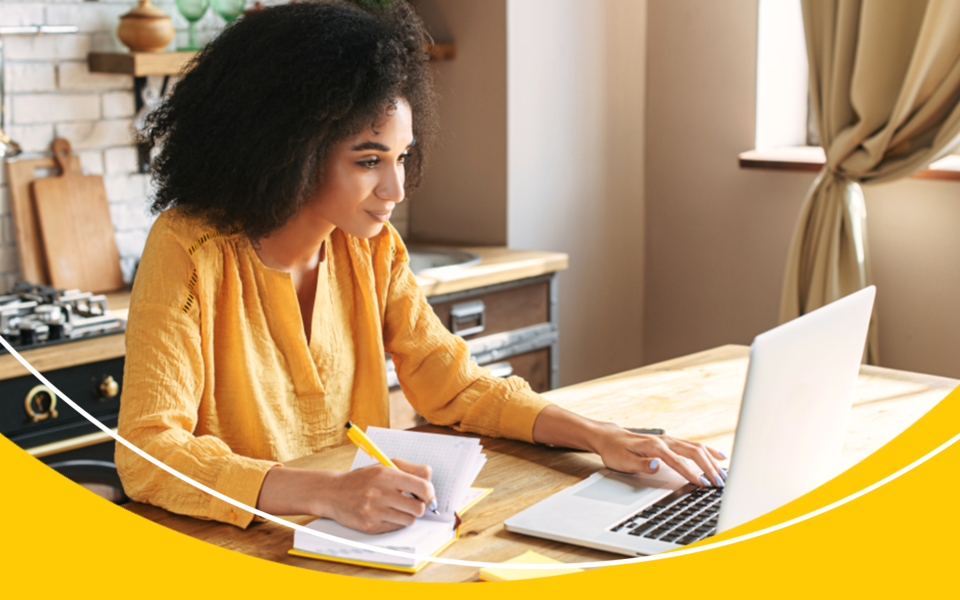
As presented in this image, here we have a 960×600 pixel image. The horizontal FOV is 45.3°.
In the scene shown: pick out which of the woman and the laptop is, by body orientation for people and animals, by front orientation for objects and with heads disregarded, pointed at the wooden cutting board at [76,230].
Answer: the laptop

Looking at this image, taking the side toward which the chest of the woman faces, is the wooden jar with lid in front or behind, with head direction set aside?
behind

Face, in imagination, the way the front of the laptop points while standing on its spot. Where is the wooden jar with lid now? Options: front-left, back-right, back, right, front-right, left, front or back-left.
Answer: front

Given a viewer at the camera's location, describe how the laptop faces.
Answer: facing away from the viewer and to the left of the viewer

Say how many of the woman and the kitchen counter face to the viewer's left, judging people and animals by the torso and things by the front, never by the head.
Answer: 0

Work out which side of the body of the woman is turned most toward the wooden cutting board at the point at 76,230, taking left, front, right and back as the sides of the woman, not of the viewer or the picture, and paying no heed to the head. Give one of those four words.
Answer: back

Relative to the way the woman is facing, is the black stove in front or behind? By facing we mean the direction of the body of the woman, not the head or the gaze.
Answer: behind

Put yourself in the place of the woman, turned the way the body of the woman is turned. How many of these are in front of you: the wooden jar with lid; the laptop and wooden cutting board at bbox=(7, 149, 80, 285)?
1

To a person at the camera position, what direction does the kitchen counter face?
facing the viewer and to the right of the viewer

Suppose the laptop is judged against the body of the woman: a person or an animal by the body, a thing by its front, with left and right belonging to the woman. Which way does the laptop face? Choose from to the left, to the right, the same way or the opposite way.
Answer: the opposite way

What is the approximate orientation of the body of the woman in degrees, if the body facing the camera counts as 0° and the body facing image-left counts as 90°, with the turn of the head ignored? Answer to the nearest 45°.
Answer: approximately 315°

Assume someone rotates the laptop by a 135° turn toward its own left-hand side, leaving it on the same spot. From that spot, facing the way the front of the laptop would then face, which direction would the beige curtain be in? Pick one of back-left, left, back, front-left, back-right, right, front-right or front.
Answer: back
